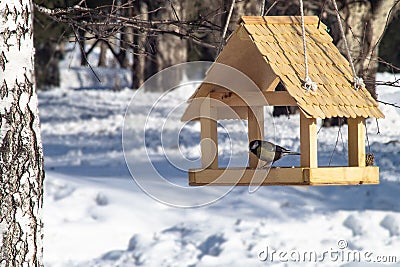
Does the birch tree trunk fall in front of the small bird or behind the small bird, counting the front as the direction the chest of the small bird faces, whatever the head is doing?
in front

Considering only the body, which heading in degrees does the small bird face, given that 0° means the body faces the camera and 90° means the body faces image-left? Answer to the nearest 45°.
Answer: approximately 90°
